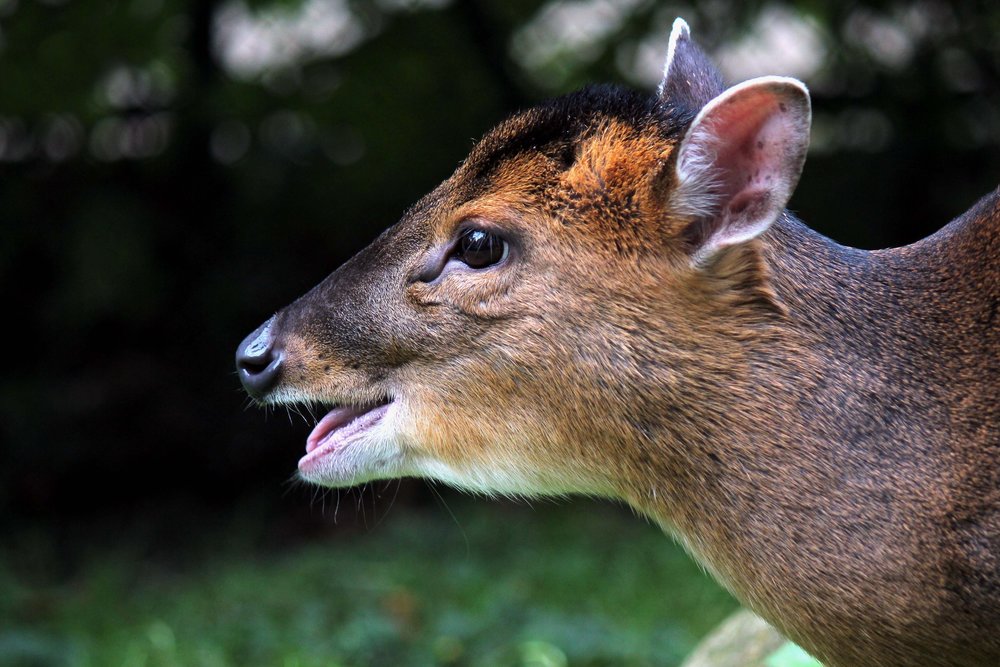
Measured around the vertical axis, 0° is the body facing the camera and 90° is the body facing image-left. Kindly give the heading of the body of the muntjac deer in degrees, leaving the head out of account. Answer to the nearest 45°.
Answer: approximately 90°
